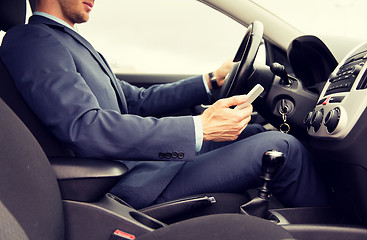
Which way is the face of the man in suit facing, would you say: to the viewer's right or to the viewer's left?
to the viewer's right

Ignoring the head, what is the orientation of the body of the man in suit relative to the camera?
to the viewer's right
